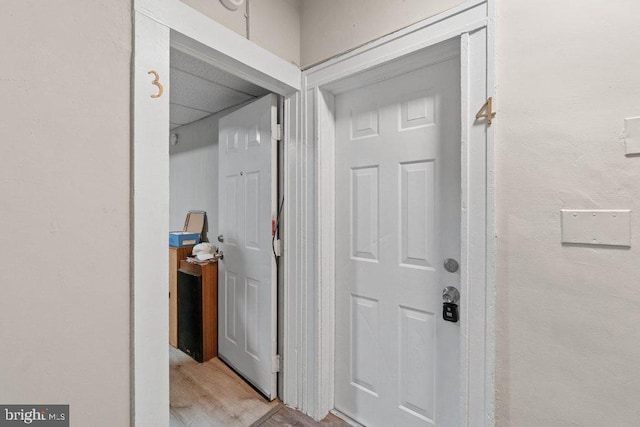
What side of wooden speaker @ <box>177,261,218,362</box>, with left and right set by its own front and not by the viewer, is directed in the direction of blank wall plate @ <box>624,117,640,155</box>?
left

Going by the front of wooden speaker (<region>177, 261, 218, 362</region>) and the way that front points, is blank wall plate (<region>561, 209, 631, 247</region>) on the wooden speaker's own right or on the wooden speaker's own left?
on the wooden speaker's own left

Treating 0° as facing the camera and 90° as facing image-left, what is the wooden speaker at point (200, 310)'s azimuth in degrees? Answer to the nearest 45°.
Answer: approximately 45°

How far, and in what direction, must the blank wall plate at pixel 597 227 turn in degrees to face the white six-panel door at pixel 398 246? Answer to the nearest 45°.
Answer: approximately 90° to its right

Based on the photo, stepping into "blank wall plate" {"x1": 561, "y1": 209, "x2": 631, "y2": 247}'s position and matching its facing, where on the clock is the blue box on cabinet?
The blue box on cabinet is roughly at 3 o'clock from the blank wall plate.

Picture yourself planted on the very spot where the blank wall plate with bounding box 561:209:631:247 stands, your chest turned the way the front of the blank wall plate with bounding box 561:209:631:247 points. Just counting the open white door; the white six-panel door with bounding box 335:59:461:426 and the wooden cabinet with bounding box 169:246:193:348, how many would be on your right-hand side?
3

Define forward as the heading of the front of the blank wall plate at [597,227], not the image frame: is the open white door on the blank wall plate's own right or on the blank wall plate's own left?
on the blank wall plate's own right

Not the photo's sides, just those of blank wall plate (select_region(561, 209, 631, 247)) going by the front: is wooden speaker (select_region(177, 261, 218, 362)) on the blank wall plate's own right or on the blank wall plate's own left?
on the blank wall plate's own right

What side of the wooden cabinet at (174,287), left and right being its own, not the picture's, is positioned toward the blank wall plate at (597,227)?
left

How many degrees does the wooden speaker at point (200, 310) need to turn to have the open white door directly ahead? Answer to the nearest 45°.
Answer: approximately 90° to its left
